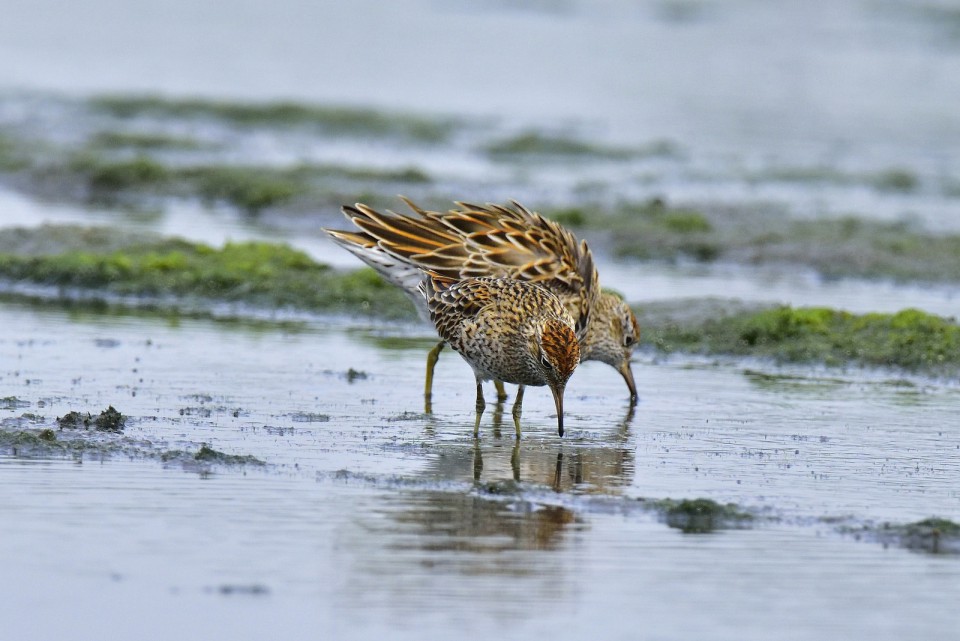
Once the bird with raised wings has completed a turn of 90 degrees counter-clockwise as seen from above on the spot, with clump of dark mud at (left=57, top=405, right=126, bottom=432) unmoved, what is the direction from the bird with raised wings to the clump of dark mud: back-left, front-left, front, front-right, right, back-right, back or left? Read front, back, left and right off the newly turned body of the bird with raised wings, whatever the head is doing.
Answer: back-left

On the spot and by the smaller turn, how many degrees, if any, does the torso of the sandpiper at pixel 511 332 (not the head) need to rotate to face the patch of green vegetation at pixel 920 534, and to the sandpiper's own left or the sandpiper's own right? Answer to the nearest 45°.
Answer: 0° — it already faces it

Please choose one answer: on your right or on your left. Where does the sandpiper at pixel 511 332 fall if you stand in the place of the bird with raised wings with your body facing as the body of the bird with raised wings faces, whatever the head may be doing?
on your right

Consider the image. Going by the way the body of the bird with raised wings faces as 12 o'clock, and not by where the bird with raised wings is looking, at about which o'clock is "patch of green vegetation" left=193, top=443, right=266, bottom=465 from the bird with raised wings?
The patch of green vegetation is roughly at 4 o'clock from the bird with raised wings.

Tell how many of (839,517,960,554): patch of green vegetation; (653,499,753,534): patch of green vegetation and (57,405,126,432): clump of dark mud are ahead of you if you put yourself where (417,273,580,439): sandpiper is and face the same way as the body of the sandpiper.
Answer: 2

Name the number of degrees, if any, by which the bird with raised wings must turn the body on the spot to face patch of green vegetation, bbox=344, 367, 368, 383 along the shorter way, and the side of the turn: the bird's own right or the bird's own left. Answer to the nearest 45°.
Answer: approximately 180°

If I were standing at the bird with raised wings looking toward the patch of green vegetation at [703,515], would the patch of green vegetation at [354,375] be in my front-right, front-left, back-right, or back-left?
back-right

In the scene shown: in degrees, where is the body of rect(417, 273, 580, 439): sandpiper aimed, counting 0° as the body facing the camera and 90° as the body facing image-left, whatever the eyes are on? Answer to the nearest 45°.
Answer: approximately 315°

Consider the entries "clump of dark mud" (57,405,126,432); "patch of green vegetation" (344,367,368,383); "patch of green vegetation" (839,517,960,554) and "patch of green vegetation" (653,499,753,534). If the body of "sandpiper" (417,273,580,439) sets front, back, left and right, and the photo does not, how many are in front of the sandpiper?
2

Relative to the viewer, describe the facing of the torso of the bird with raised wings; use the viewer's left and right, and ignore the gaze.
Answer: facing to the right of the viewer
